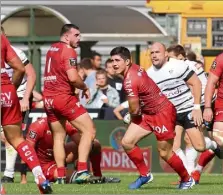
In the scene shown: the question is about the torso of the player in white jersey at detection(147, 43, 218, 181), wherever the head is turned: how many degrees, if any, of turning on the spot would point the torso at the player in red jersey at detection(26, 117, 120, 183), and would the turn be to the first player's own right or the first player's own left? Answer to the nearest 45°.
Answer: approximately 45° to the first player's own right

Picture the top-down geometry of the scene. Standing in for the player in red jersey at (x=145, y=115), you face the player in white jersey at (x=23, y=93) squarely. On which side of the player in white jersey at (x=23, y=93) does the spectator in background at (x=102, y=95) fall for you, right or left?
right

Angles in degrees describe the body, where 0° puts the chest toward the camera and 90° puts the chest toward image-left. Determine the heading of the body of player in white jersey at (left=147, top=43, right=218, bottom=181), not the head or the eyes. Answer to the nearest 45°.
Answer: approximately 45°

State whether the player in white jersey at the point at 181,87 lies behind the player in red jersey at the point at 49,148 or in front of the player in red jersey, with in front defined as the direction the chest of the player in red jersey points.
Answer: in front

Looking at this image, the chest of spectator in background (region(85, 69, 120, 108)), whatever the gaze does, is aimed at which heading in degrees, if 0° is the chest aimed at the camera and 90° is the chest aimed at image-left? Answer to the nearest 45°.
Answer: approximately 0°

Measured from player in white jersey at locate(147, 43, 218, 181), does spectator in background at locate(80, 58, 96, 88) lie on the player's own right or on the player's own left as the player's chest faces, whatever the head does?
on the player's own right

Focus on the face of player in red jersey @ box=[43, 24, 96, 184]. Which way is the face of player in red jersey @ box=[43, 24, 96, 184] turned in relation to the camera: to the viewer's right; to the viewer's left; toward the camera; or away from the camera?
to the viewer's right

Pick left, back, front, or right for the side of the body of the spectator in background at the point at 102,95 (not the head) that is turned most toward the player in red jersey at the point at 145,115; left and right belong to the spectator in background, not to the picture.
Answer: front

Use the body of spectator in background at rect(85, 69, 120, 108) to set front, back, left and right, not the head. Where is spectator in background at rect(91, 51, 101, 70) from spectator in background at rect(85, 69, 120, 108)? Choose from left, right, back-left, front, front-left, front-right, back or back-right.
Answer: back

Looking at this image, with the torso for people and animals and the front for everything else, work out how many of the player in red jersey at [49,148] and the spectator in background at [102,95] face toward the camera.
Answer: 1
